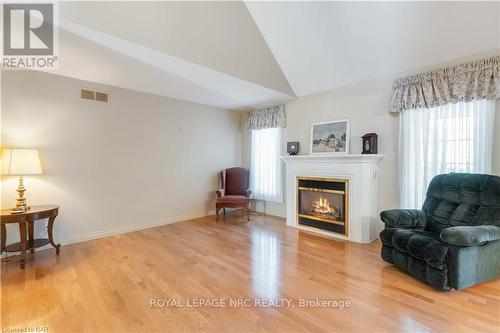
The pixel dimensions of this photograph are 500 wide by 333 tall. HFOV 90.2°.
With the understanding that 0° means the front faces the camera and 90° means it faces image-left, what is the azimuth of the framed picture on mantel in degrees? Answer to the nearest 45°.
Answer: approximately 45°

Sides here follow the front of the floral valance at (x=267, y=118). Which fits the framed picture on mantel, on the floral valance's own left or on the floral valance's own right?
on the floral valance's own left

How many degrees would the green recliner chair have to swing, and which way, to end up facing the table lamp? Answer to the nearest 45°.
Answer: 0° — it already faces it

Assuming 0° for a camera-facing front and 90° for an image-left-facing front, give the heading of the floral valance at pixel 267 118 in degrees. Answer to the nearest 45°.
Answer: approximately 45°

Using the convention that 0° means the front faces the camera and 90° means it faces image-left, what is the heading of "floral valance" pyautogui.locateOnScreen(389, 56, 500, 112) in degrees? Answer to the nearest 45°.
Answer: approximately 45°

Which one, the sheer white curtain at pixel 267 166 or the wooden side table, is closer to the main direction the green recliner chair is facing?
the wooden side table
